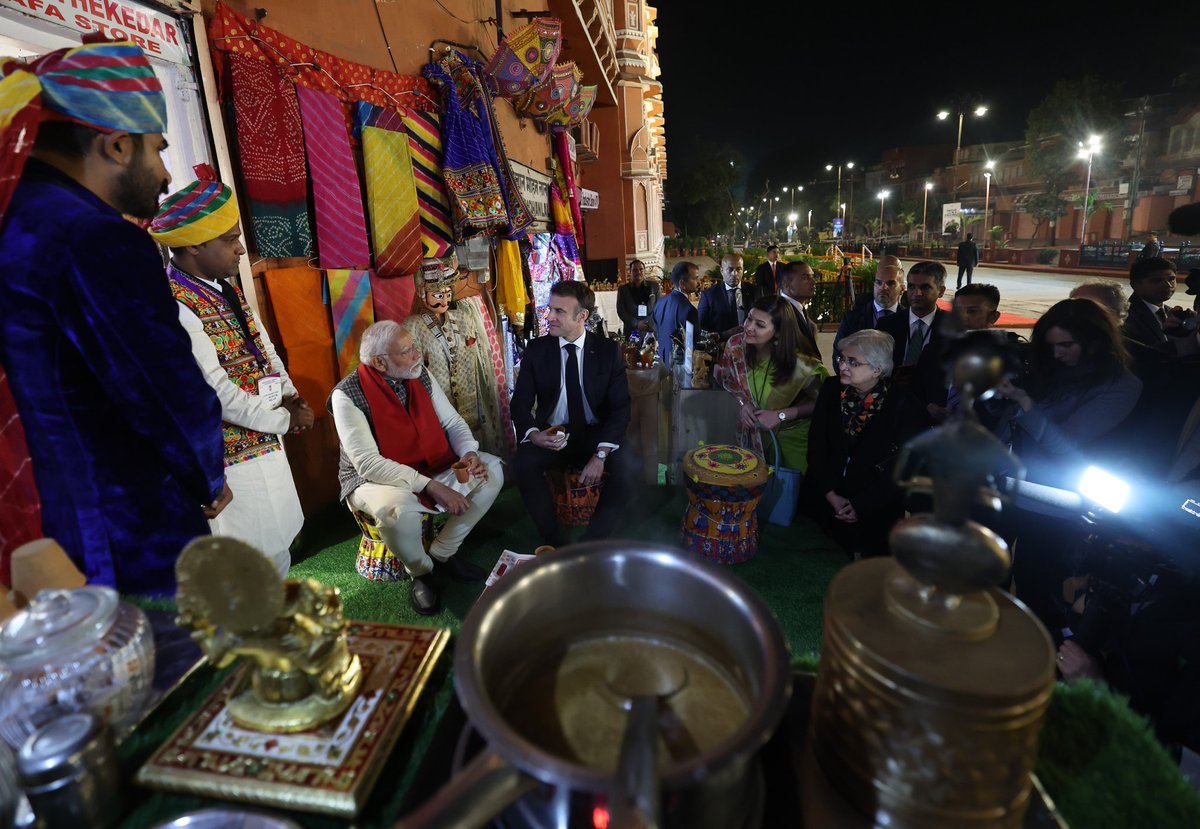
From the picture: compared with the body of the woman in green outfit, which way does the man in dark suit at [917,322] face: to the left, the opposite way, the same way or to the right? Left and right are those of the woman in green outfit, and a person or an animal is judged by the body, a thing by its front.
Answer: the same way

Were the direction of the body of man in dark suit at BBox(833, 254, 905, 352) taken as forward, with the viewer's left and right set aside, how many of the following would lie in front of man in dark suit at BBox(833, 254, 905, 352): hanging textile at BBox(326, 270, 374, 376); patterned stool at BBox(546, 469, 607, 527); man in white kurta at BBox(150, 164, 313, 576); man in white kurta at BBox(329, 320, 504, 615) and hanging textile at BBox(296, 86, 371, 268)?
5

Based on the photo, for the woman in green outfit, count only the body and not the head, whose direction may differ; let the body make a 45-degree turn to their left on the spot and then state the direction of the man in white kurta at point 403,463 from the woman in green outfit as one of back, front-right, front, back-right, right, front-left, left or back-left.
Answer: front-right

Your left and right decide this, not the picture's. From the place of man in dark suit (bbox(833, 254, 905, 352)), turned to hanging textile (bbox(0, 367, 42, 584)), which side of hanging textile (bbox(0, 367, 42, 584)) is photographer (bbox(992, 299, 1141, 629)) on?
left

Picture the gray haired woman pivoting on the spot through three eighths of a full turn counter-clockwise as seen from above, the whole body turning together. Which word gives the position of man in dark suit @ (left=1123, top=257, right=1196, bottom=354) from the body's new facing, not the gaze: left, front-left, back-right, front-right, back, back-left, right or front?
front-left

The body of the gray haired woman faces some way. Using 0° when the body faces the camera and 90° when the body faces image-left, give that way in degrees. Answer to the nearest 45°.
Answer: approximately 45°

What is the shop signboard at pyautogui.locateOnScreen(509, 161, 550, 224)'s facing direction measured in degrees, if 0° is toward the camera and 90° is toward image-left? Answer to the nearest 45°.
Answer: approximately 315°

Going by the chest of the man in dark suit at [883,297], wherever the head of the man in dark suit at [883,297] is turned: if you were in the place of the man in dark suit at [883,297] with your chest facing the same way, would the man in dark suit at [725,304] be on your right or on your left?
on your right

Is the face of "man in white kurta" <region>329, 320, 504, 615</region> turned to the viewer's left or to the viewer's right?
to the viewer's right

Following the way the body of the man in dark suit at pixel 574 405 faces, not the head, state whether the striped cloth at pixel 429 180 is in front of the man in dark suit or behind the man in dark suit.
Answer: behind

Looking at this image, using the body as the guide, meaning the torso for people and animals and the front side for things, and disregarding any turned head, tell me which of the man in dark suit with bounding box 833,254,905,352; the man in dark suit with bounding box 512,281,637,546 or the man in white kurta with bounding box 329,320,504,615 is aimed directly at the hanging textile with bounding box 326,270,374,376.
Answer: the man in dark suit with bounding box 833,254,905,352

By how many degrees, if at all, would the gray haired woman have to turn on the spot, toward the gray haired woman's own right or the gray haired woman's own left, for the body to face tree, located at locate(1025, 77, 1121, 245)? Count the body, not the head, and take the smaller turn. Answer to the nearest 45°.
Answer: approximately 135° to the gray haired woman's own right

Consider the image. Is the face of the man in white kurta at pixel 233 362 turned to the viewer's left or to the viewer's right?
to the viewer's right

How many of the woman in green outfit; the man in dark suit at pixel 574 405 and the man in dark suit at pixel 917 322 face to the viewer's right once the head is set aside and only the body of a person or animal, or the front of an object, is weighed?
0

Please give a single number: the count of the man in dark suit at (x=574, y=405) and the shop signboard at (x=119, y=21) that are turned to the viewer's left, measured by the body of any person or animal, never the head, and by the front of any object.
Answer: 0

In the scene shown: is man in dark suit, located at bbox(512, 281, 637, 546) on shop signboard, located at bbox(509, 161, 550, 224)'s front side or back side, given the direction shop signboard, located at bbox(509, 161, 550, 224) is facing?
on the front side

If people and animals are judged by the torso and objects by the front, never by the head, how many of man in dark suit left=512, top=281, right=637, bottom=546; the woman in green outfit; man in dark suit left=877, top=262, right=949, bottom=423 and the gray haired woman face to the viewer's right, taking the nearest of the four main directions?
0

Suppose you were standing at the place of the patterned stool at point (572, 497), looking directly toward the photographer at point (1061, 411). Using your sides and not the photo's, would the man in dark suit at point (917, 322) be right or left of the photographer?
left
